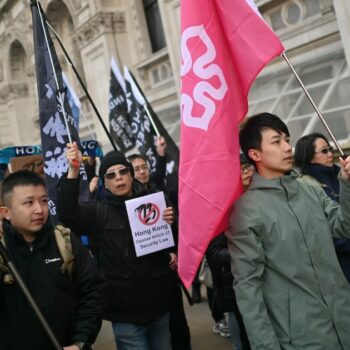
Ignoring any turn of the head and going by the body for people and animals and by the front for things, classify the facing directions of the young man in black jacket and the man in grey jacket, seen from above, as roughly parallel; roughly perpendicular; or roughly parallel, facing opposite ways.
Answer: roughly parallel

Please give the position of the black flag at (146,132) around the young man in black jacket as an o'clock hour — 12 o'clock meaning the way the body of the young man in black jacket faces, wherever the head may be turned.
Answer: The black flag is roughly at 7 o'clock from the young man in black jacket.

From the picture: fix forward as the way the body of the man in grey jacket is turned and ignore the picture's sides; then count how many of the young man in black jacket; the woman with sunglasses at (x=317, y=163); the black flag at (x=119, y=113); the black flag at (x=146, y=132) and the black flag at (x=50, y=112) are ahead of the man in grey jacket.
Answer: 0

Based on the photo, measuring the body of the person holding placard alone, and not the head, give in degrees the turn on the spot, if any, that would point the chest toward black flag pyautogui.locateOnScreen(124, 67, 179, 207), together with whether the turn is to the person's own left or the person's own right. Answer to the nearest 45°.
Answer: approximately 180°

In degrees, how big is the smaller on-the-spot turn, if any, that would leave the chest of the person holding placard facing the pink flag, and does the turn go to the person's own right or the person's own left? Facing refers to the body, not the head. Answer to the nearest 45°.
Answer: approximately 45° to the person's own left

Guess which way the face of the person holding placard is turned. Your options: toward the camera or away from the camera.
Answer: toward the camera

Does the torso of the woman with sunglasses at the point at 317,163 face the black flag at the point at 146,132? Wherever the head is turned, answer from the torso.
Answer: no

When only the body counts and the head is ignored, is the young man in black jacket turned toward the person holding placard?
no

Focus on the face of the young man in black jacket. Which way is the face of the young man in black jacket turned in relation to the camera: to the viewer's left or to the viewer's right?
to the viewer's right

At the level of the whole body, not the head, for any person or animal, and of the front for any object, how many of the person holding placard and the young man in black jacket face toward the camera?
2

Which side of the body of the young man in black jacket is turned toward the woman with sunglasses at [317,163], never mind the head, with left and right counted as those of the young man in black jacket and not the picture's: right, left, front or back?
left

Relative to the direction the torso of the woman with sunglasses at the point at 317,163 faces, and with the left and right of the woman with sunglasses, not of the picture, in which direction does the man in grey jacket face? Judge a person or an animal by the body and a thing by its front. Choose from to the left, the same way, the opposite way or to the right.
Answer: the same way

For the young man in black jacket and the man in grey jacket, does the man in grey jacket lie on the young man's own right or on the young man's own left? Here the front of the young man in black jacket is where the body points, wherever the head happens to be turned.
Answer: on the young man's own left

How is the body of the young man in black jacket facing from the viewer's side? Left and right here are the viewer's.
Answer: facing the viewer

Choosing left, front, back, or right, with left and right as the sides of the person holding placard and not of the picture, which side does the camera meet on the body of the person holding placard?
front

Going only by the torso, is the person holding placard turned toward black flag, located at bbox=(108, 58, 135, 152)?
no
